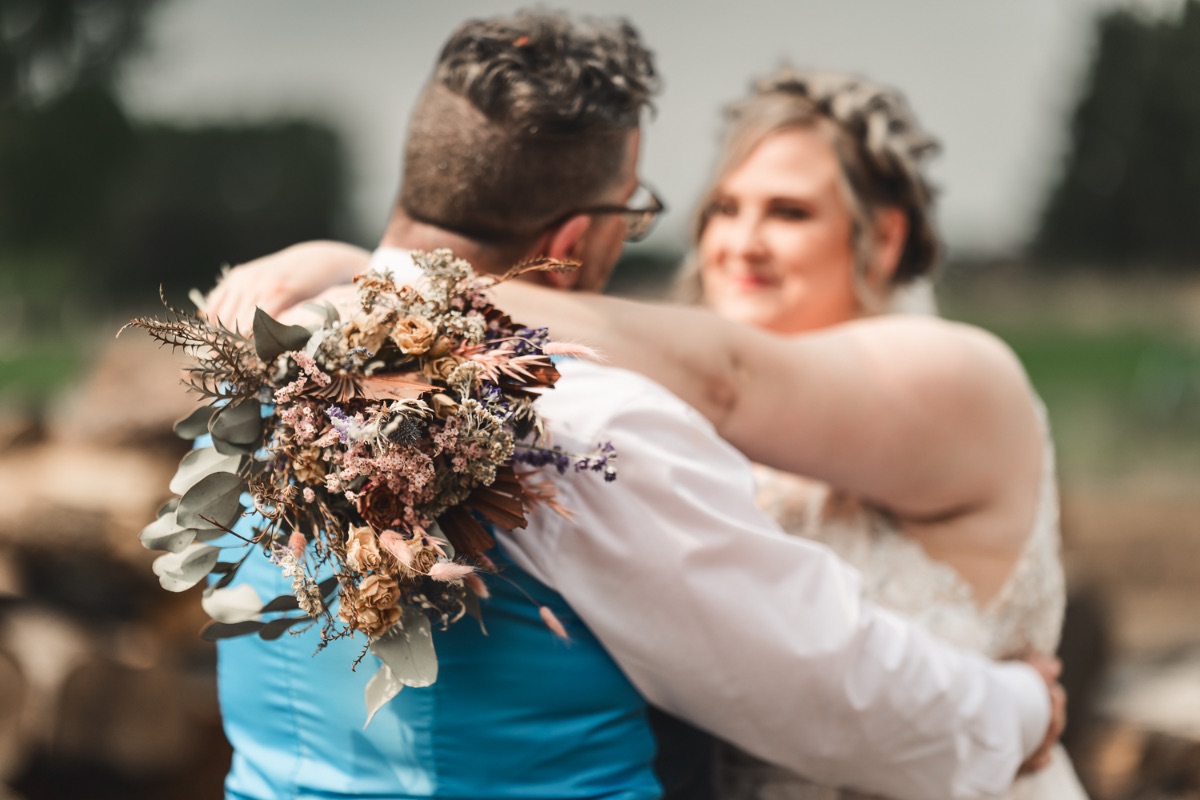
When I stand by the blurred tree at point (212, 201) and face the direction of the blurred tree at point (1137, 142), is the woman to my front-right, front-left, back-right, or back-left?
front-right

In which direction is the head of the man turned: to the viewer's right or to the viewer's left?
to the viewer's right

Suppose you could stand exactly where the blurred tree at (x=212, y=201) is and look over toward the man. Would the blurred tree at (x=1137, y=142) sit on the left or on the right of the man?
left

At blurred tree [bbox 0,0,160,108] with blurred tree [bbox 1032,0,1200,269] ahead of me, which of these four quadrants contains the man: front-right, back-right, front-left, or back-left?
front-right

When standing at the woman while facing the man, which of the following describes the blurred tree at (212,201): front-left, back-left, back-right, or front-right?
back-right

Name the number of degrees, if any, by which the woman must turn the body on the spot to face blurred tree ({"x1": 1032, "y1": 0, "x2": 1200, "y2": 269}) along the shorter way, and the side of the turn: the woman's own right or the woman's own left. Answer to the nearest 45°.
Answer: approximately 135° to the woman's own right

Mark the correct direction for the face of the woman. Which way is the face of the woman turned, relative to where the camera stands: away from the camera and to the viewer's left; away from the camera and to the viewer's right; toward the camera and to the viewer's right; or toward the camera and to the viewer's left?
toward the camera and to the viewer's left

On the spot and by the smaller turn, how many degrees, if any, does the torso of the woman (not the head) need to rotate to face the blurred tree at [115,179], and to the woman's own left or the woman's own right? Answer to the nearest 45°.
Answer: approximately 90° to the woman's own right

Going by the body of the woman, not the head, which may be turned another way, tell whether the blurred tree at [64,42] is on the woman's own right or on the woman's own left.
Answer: on the woman's own right
